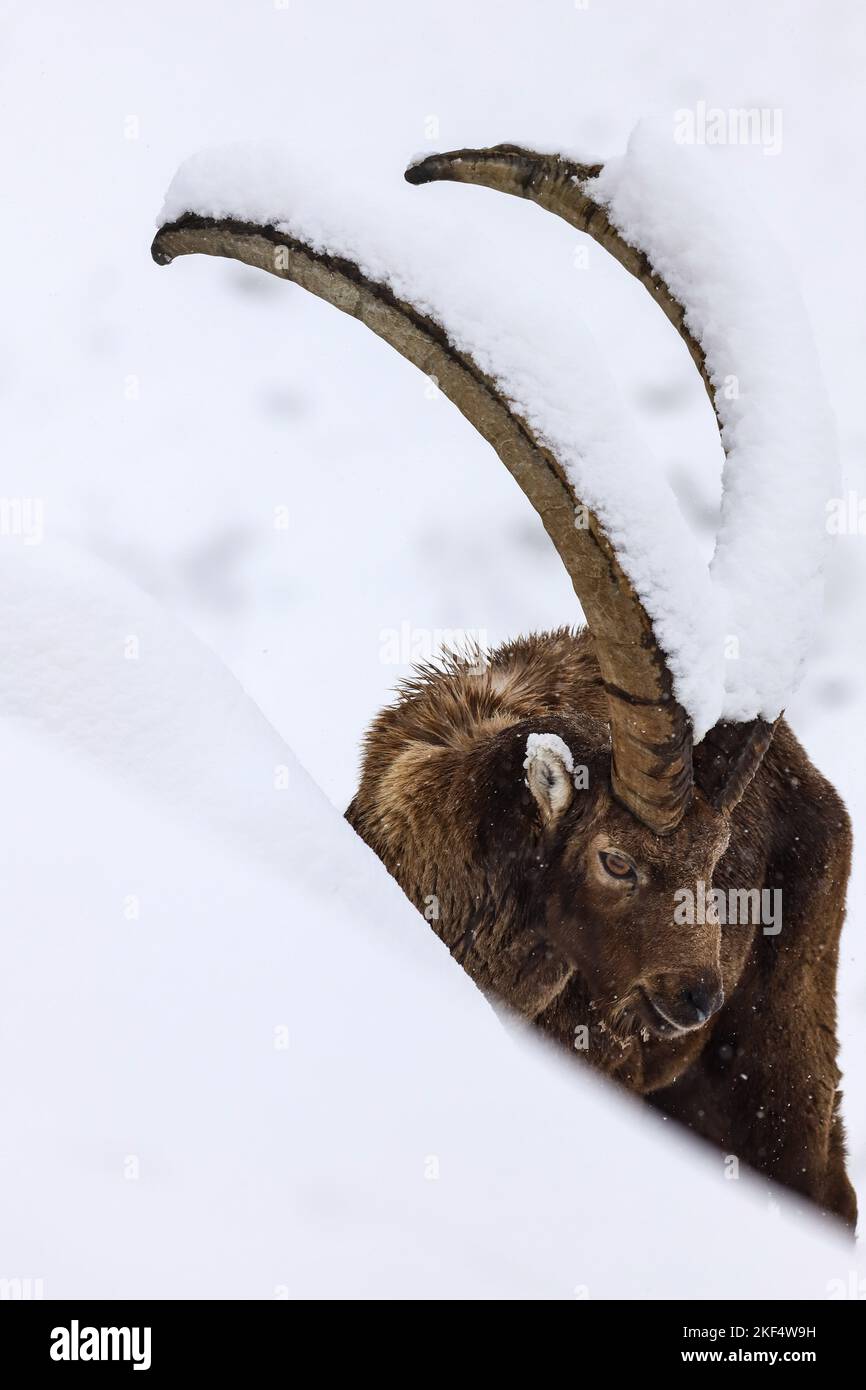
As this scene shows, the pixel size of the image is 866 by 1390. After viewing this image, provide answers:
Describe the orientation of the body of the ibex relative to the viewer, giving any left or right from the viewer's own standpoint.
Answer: facing the viewer and to the right of the viewer

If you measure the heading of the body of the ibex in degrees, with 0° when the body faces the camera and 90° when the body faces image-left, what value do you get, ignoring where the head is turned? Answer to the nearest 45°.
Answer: approximately 315°
